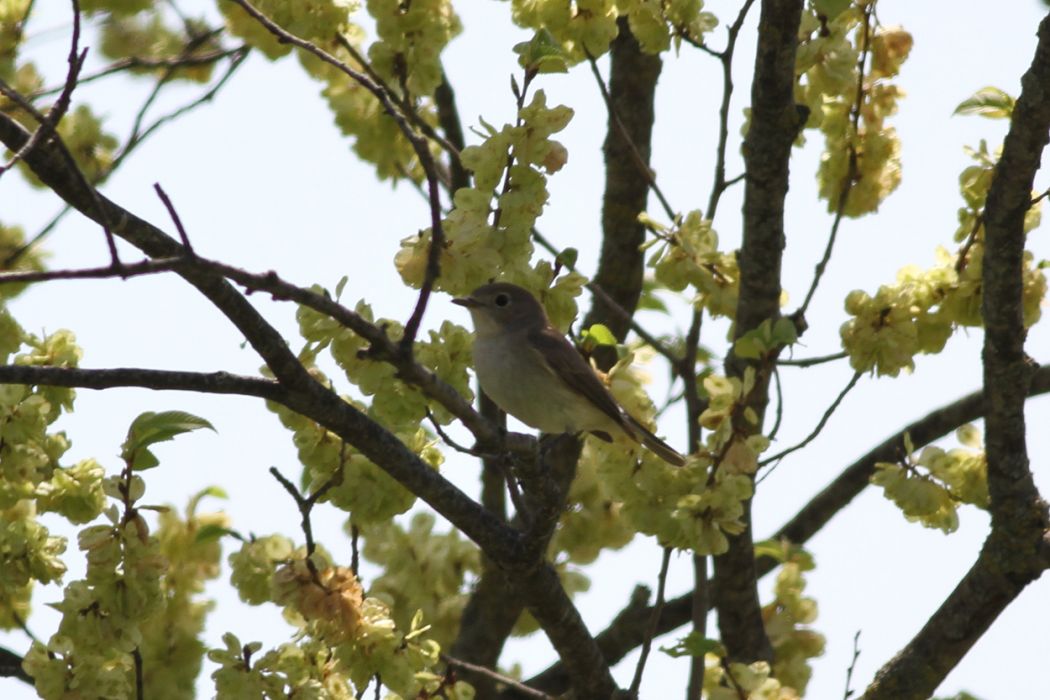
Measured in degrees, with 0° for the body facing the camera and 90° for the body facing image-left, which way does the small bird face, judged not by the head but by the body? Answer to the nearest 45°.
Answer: approximately 90°
